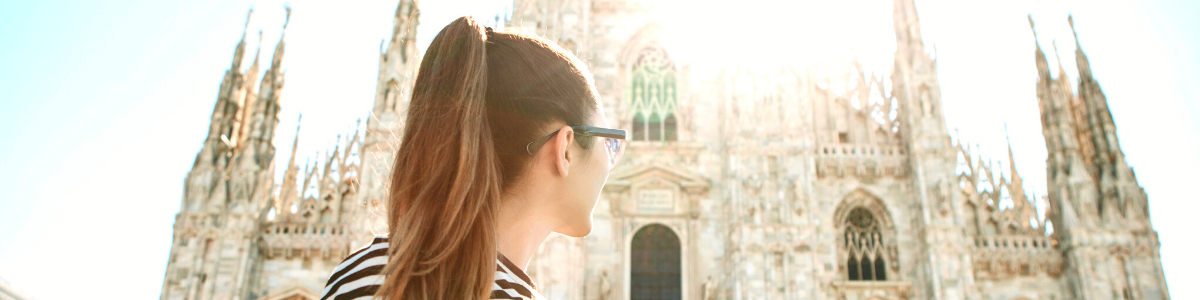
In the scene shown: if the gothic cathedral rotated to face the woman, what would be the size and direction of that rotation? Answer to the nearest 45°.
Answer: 0° — it already faces them

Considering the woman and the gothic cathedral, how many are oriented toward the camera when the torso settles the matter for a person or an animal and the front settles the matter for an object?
1

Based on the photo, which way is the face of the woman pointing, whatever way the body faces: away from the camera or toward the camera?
away from the camera

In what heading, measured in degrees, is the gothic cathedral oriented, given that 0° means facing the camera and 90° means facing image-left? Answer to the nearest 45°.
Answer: approximately 0°

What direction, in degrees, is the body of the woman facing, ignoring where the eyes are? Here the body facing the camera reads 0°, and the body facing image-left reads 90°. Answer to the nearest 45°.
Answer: approximately 225°
